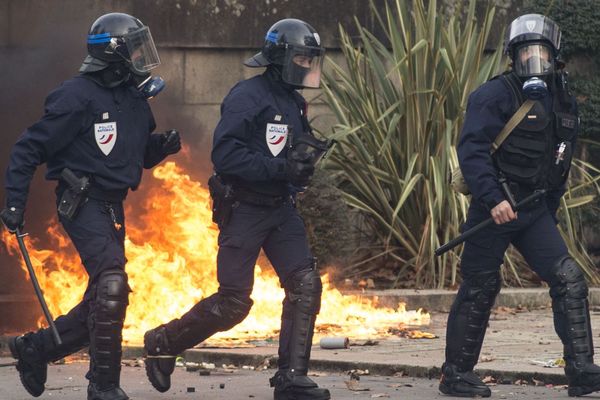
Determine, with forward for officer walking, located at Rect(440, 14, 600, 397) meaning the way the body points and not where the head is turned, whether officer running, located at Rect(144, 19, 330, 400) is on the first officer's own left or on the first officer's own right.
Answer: on the first officer's own right

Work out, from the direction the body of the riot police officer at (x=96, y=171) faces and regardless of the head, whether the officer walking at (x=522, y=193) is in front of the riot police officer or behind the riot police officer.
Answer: in front

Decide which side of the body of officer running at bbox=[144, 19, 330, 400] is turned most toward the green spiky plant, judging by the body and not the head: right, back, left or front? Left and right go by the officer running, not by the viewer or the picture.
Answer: left

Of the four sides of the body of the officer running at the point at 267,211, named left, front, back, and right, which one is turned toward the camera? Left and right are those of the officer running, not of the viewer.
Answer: right

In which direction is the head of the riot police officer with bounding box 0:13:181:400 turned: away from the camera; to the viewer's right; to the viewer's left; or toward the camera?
to the viewer's right

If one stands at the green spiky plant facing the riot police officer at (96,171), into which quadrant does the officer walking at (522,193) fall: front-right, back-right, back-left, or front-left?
front-left

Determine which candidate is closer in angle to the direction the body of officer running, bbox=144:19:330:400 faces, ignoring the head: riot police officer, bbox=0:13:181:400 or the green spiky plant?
the green spiky plant

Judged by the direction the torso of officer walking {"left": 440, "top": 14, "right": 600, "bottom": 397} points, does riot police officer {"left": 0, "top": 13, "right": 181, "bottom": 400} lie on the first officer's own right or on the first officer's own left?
on the first officer's own right

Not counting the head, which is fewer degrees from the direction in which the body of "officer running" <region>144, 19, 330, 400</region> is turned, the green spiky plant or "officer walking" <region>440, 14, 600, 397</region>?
the officer walking

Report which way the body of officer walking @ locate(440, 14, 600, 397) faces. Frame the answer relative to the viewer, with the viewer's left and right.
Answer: facing the viewer and to the right of the viewer

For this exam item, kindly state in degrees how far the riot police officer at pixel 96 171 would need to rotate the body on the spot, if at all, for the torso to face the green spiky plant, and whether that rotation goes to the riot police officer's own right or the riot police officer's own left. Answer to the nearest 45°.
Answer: approximately 90° to the riot police officer's own left
